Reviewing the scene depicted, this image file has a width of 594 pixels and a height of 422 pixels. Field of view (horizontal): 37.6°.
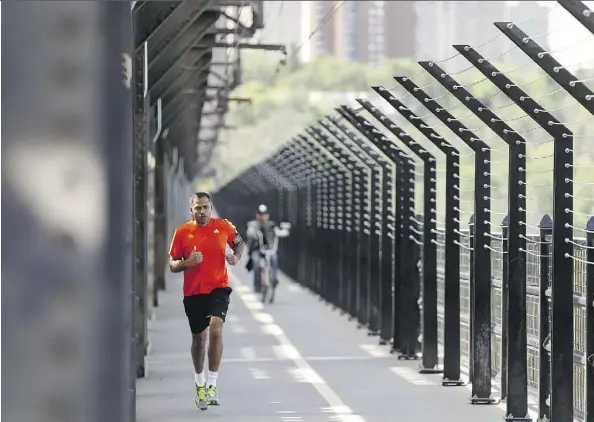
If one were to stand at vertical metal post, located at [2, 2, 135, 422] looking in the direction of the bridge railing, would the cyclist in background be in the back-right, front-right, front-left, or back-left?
front-left

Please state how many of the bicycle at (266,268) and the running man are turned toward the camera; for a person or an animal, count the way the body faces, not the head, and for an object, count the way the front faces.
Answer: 2

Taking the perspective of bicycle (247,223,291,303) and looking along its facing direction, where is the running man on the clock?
The running man is roughly at 12 o'clock from the bicycle.

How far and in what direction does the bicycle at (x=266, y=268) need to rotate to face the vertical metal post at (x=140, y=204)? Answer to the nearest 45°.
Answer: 0° — it already faces it

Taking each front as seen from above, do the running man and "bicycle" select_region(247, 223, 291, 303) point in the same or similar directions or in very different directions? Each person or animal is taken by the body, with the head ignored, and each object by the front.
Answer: same or similar directions

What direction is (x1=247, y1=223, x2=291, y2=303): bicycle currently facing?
toward the camera

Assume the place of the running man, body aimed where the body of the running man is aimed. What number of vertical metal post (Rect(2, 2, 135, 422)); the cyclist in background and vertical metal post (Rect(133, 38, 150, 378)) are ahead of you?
1

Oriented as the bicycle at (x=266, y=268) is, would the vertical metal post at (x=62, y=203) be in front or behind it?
in front

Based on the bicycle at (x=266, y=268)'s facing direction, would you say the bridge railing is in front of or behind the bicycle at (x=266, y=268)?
in front

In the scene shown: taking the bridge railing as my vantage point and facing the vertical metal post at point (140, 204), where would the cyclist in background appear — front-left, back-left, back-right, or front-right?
front-right

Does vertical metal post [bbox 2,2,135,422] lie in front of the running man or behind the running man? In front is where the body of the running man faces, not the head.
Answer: in front
